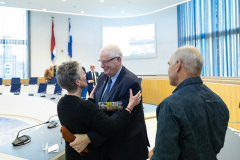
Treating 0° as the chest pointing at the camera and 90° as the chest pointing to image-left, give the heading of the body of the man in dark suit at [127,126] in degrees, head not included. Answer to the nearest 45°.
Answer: approximately 45°

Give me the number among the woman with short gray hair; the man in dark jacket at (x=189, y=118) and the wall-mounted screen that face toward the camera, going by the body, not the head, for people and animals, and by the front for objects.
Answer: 1

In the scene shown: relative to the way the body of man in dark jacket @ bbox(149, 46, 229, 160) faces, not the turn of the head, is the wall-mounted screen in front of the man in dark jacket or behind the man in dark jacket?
in front

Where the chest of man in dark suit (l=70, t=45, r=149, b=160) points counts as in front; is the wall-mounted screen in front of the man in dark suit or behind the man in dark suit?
behind

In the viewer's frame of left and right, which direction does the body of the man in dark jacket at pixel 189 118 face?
facing away from the viewer and to the left of the viewer

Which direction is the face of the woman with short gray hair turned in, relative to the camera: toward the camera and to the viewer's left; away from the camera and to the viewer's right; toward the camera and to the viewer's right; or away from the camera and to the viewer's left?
away from the camera and to the viewer's right

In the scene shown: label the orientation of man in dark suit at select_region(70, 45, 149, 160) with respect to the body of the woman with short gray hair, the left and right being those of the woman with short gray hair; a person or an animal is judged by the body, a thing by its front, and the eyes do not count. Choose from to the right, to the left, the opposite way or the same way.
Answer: the opposite way

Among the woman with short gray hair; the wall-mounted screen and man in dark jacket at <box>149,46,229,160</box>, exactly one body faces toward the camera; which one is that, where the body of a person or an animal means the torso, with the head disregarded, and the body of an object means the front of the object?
the wall-mounted screen

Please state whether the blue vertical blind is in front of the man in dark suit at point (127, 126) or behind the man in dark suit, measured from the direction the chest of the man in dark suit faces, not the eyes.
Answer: behind

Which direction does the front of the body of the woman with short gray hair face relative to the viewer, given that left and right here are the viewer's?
facing away from the viewer and to the right of the viewer

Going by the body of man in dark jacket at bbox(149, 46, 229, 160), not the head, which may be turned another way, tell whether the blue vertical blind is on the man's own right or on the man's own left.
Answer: on the man's own right

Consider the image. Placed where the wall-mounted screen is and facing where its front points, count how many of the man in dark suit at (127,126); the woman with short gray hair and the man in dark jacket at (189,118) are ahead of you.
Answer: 3
